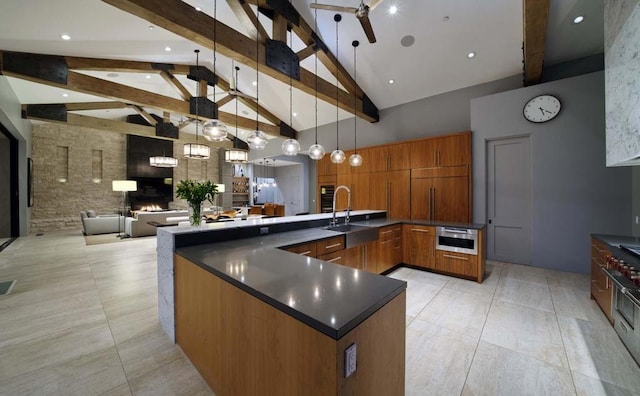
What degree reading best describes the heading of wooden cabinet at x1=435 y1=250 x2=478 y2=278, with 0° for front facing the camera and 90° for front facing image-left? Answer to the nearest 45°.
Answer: approximately 45°

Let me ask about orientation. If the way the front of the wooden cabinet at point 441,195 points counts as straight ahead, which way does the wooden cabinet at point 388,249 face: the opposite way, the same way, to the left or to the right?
to the left

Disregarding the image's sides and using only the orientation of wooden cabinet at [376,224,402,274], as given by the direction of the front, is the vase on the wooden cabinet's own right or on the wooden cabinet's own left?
on the wooden cabinet's own right

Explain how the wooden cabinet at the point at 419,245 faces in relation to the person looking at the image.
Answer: facing the viewer and to the left of the viewer

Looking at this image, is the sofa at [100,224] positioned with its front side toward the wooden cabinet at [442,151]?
no

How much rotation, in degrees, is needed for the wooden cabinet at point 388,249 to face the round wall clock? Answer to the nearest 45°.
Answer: approximately 45° to its left

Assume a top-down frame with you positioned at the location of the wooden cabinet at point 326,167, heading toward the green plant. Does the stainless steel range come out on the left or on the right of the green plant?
left

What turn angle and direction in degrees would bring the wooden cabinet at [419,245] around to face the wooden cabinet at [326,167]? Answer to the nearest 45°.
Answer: approximately 90° to its right

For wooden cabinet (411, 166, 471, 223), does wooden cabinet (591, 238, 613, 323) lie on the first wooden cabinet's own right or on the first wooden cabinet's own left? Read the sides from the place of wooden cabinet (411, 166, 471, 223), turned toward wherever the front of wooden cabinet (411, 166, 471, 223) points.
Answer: on the first wooden cabinet's own left

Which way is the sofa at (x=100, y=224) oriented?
to the viewer's right

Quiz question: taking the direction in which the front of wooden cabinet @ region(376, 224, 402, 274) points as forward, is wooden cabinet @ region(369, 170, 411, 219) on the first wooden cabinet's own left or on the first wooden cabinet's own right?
on the first wooden cabinet's own left

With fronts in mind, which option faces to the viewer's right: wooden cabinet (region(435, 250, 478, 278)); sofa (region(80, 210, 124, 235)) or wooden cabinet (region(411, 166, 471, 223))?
the sofa

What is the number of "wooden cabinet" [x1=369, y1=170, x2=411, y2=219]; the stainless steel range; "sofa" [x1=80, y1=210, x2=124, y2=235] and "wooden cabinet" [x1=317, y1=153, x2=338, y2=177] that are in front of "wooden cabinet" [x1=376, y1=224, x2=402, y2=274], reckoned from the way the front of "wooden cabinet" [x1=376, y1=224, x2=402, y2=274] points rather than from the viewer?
1

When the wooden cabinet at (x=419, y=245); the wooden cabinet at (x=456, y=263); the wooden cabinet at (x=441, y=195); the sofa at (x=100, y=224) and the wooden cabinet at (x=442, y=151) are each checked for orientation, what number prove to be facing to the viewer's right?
1

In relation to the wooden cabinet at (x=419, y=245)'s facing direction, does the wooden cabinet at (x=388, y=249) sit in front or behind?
in front

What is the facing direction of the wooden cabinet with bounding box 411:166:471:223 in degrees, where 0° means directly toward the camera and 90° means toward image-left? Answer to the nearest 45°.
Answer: approximately 45°

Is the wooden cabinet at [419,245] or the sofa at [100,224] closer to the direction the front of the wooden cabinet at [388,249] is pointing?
the wooden cabinet
